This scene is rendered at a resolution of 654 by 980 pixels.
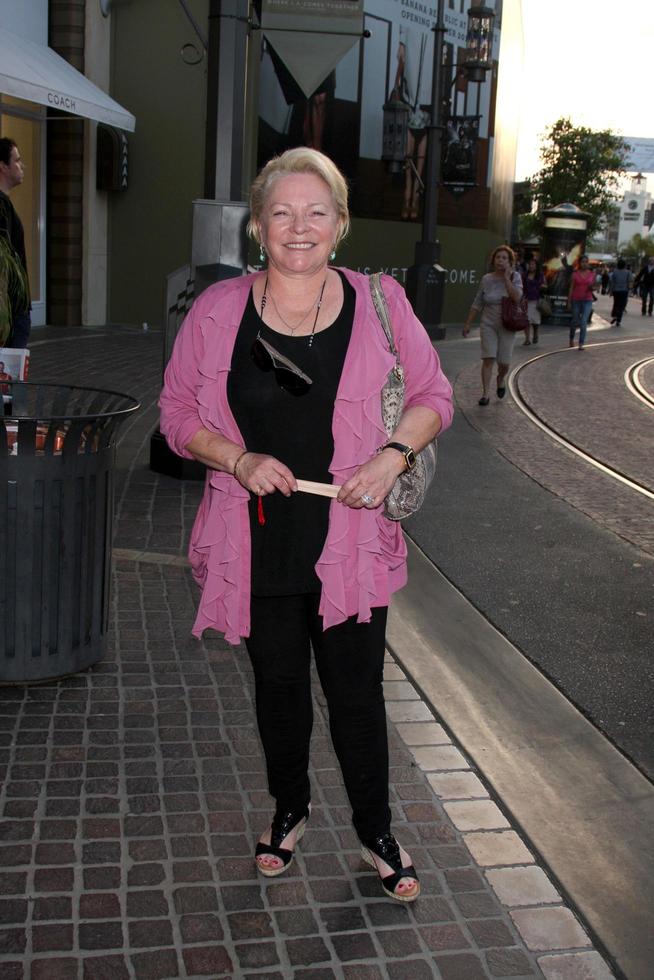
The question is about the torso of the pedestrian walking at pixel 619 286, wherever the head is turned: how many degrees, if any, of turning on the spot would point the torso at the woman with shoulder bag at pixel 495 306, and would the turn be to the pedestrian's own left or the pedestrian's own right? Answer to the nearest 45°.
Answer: approximately 180°

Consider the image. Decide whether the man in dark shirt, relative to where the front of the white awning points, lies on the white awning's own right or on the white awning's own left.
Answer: on the white awning's own right

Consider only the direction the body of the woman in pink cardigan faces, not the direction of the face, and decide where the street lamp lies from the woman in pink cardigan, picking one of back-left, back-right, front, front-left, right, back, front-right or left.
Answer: back

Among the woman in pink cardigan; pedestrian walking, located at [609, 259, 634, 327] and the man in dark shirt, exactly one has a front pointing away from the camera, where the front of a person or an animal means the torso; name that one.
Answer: the pedestrian walking

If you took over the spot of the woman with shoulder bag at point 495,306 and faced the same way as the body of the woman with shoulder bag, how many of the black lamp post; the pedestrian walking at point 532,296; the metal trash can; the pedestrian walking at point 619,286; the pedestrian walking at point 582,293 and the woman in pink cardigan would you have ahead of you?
2

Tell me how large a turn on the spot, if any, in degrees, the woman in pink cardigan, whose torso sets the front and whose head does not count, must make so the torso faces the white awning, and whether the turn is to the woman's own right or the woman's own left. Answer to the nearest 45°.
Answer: approximately 180°

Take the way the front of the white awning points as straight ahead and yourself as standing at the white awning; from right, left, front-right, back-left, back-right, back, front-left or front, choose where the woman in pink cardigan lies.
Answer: front-right

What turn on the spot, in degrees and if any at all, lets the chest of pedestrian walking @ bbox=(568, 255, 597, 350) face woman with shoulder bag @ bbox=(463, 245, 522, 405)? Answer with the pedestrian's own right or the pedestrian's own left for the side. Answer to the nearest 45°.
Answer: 0° — they already face them
